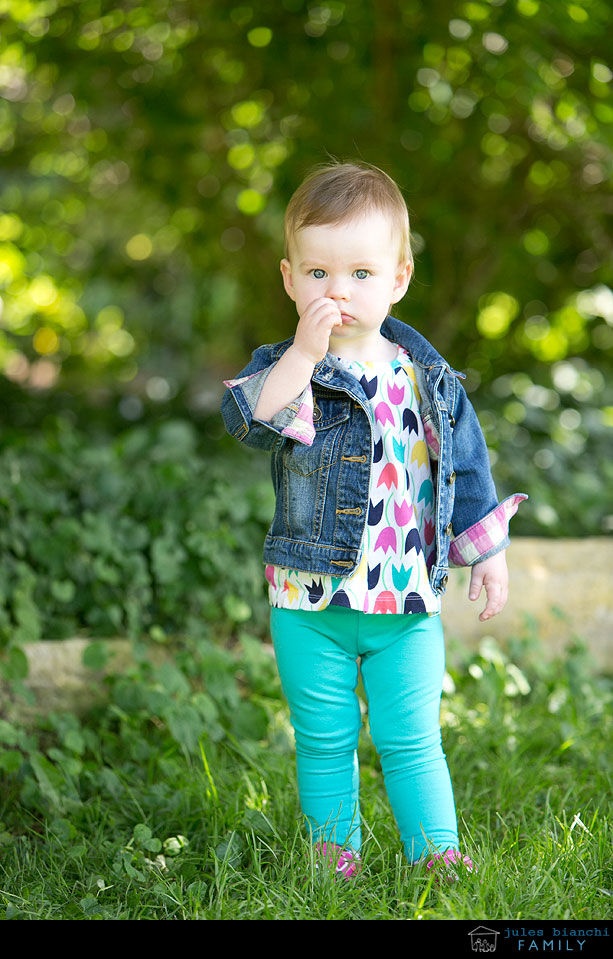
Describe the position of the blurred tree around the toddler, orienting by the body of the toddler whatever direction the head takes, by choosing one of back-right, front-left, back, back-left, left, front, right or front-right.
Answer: back

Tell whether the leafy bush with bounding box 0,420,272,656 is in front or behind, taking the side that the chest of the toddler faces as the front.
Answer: behind

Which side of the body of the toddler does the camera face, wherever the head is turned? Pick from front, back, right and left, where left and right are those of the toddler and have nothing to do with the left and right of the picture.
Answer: front

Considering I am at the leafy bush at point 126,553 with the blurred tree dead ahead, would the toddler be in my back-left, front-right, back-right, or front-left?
back-right
